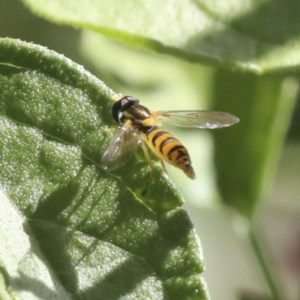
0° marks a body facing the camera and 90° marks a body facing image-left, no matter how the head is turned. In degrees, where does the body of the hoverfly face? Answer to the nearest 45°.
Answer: approximately 135°
